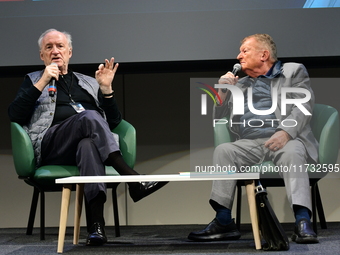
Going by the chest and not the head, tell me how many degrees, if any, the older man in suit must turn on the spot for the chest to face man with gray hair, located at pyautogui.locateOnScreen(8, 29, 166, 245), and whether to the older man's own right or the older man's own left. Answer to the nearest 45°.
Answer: approximately 45° to the older man's own right

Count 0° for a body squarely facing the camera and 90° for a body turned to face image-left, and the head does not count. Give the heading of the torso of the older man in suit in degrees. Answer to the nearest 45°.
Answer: approximately 45°
